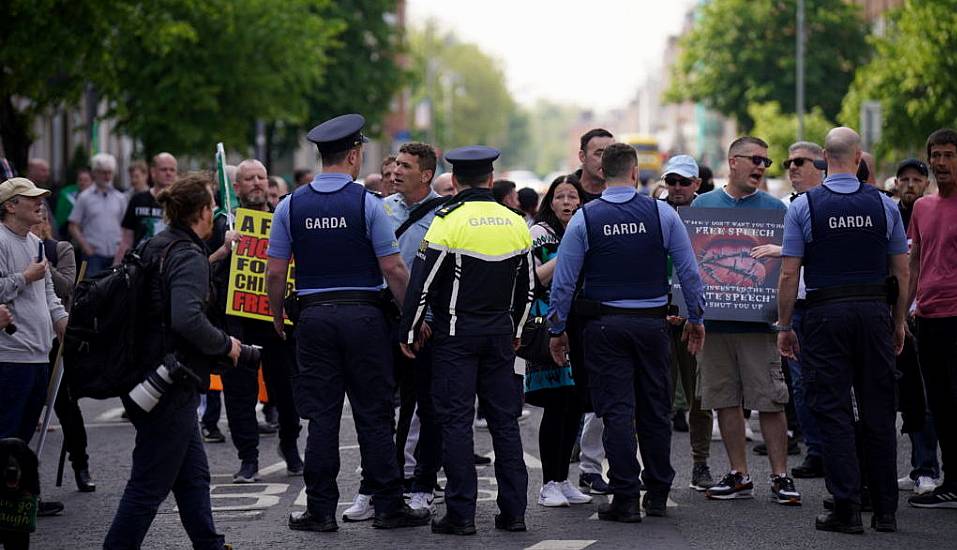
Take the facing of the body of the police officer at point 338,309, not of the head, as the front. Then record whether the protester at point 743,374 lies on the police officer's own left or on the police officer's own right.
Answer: on the police officer's own right

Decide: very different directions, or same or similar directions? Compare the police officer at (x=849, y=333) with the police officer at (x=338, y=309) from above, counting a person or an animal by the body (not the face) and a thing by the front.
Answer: same or similar directions

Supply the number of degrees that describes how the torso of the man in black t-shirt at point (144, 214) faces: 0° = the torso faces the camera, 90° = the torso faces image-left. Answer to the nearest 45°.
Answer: approximately 315°

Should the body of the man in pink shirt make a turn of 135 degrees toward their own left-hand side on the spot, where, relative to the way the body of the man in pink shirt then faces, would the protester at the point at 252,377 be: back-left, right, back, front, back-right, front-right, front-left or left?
back

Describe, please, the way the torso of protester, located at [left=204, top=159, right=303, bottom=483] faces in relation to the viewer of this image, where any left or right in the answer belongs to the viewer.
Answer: facing the viewer

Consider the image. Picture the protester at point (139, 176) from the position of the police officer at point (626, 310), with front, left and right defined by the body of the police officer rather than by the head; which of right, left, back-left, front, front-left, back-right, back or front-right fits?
front-left

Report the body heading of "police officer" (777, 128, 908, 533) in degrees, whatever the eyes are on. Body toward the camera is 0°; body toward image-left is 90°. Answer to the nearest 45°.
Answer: approximately 180°

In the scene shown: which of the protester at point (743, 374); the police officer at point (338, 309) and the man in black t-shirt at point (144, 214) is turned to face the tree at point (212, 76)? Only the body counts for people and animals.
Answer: the police officer

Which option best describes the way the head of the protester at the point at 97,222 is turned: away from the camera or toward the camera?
toward the camera

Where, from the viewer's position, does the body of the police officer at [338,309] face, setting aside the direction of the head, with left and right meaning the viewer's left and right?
facing away from the viewer

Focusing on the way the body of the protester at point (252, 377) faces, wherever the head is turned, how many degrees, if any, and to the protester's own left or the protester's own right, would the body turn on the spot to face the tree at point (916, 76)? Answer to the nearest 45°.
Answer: approximately 135° to the protester's own left

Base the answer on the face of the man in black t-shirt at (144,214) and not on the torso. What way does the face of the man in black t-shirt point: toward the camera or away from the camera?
toward the camera

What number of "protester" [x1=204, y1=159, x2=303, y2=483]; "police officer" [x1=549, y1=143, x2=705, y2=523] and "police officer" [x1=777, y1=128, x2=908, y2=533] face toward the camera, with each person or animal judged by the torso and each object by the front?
1

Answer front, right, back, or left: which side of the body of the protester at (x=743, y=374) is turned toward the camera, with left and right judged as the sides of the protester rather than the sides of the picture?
front

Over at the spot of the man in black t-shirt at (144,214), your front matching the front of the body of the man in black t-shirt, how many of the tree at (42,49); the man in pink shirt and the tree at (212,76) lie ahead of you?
1

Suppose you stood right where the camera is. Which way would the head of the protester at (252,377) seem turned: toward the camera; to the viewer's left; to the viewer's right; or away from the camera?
toward the camera

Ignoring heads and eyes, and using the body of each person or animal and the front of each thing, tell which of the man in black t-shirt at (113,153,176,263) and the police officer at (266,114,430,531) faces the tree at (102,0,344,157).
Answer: the police officer

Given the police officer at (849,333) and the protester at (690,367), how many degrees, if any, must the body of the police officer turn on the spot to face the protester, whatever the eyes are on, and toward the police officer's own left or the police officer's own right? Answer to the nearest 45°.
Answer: approximately 45° to the police officer's own left

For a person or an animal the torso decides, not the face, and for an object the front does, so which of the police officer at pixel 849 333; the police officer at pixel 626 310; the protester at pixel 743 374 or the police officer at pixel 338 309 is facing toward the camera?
the protester

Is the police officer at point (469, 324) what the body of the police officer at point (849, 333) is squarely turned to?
no
